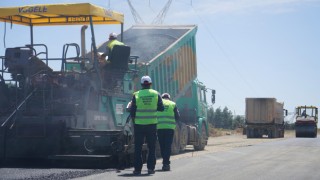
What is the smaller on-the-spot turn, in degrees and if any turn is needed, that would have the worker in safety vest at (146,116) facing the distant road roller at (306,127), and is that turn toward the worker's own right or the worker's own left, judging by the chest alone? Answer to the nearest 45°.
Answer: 0° — they already face it

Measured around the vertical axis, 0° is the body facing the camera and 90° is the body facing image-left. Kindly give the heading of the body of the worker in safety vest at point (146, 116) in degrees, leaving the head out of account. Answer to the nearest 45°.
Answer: approximately 180°

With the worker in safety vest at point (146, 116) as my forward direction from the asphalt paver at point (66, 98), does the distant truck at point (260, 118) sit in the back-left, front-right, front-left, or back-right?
back-left
